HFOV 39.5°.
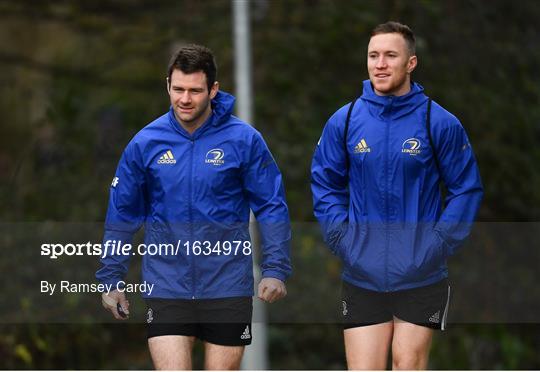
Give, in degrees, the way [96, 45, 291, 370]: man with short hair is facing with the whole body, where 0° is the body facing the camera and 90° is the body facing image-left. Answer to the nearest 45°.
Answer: approximately 0°

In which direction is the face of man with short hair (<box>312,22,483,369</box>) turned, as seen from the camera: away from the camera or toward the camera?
toward the camera

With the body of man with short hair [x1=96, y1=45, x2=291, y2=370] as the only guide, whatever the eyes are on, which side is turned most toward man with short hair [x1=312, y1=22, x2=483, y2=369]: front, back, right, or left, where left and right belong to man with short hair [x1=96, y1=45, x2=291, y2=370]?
left
